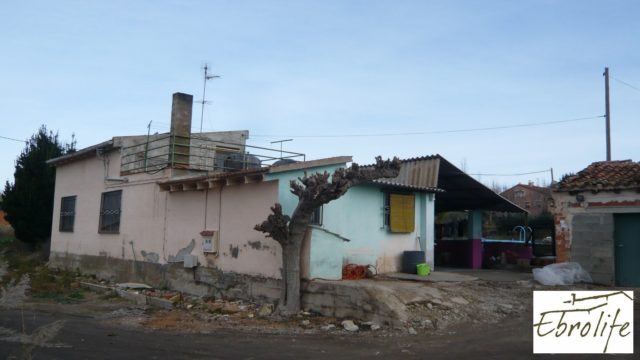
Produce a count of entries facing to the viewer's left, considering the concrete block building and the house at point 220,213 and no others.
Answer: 0

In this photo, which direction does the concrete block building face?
toward the camera

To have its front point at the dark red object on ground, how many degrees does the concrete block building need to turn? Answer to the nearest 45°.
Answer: approximately 45° to its right

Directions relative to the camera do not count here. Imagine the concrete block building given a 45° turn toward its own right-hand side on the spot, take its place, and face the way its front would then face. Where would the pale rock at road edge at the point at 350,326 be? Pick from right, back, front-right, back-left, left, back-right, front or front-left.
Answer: front

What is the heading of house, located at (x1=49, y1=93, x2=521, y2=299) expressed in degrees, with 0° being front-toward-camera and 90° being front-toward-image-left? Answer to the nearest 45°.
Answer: approximately 315°

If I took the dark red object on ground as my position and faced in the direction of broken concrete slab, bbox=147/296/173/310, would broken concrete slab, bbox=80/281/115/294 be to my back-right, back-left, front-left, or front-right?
front-right

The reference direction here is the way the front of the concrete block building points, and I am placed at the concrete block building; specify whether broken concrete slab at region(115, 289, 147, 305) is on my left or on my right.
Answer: on my right

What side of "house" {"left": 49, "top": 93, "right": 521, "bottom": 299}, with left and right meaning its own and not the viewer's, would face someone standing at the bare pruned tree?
front

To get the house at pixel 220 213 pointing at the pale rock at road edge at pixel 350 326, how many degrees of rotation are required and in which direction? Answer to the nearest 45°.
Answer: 0° — it already faces it
